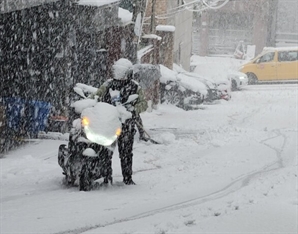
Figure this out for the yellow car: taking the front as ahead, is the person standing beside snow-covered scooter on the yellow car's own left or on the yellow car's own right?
on the yellow car's own left

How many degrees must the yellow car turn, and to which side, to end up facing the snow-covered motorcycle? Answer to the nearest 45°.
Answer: approximately 90° to its left

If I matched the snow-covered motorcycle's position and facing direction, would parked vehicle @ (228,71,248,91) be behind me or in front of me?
behind

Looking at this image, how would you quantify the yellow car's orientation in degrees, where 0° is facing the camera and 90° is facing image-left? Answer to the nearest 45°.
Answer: approximately 90°

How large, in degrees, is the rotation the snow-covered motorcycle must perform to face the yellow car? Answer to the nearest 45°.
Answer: approximately 135° to its left

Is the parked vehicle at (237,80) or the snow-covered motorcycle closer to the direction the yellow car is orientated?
the parked vehicle

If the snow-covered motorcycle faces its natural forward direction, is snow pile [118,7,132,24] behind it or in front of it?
behind

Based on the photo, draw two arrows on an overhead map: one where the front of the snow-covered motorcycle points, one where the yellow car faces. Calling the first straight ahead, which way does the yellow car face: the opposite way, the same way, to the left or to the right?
to the right

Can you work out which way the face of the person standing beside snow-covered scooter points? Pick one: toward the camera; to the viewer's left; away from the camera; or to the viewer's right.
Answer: toward the camera

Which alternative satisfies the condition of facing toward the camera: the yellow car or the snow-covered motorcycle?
the snow-covered motorcycle

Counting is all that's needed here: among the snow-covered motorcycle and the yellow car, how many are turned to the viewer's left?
1

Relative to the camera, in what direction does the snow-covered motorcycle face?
facing the viewer

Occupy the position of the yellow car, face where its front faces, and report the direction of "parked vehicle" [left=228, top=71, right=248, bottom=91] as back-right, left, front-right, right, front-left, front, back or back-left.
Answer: front-left
